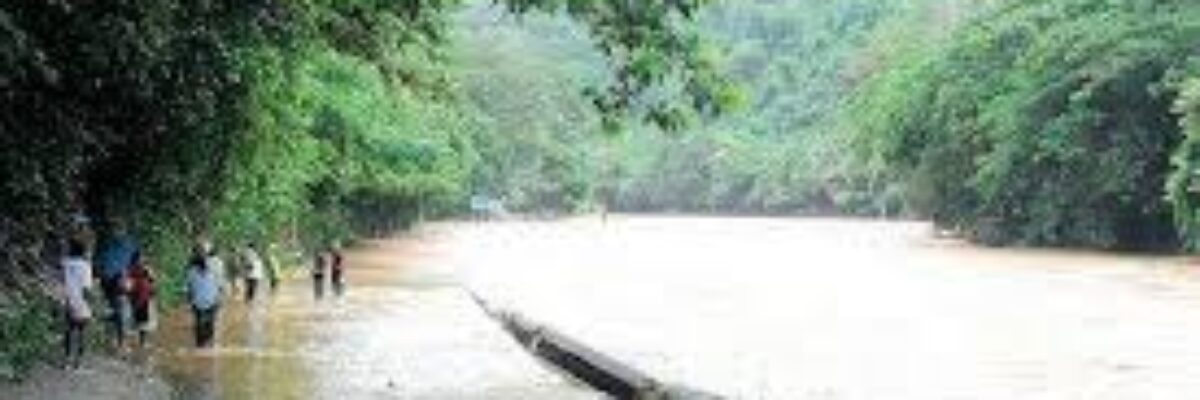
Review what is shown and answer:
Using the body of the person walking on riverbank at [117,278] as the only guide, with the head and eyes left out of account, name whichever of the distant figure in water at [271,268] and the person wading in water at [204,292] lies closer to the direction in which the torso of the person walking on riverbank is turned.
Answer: the distant figure in water

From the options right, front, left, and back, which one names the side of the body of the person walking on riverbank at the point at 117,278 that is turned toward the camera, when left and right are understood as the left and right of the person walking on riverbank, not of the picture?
back

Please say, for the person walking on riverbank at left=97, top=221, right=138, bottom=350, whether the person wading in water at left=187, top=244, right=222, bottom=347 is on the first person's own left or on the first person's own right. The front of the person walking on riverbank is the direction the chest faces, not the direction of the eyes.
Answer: on the first person's own right

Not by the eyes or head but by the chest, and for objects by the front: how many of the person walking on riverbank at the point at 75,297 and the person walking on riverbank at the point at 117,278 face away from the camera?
2

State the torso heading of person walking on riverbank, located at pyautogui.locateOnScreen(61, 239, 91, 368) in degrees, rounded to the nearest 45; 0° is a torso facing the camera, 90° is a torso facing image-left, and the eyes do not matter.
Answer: approximately 180°
